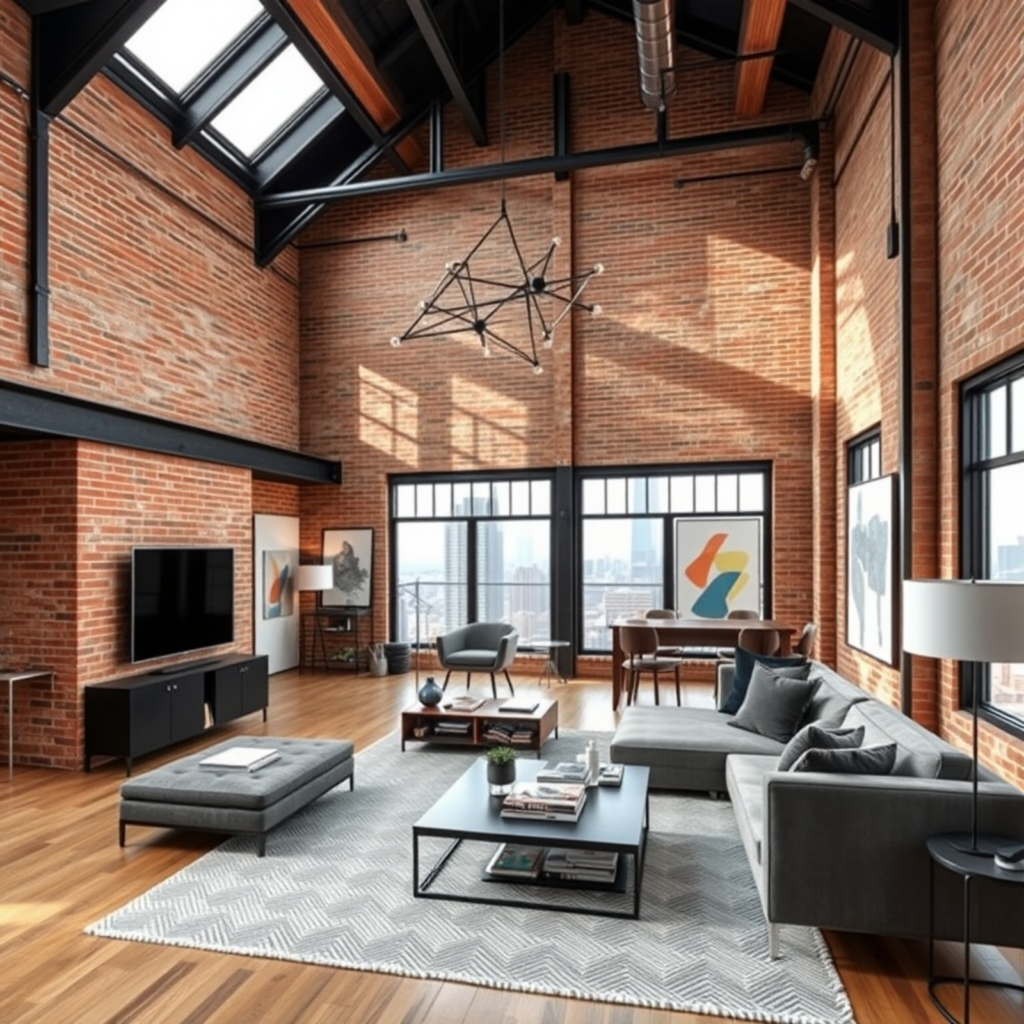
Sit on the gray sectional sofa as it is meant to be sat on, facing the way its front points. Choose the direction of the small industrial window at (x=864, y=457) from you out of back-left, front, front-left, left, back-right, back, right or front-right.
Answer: right

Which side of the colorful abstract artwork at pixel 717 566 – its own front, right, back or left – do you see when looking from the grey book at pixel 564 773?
front

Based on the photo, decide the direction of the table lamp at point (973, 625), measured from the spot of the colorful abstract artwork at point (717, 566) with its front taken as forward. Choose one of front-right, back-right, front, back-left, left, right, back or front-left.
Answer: front

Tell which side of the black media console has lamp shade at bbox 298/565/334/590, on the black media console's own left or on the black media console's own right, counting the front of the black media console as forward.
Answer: on the black media console's own left

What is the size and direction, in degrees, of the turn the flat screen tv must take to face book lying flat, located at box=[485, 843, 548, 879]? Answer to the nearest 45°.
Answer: approximately 45° to its right

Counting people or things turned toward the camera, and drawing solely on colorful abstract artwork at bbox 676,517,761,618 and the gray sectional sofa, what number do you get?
1

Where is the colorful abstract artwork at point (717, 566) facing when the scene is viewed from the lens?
facing the viewer

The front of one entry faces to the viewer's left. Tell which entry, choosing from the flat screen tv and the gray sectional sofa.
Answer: the gray sectional sofa

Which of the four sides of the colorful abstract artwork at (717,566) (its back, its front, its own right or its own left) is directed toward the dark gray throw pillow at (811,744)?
front

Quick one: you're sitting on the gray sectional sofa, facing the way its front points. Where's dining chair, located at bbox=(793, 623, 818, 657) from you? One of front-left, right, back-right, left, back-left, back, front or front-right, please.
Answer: right

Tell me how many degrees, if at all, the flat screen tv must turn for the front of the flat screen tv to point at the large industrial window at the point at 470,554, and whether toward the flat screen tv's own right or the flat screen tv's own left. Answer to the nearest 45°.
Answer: approximately 90° to the flat screen tv's own left

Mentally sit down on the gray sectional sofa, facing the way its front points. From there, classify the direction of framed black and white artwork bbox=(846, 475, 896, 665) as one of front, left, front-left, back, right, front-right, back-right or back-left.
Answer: right

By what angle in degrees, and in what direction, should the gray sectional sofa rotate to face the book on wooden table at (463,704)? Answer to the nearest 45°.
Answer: approximately 45° to its right

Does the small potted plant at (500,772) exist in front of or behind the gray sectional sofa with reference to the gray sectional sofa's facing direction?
in front

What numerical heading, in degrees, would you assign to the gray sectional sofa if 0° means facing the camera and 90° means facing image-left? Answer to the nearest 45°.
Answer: approximately 90°

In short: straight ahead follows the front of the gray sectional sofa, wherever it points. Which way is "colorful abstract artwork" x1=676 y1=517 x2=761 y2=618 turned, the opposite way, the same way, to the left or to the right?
to the left
